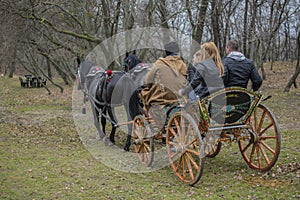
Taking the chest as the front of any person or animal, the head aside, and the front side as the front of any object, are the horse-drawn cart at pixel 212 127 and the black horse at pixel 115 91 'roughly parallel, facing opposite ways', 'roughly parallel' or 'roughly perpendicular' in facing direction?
roughly parallel

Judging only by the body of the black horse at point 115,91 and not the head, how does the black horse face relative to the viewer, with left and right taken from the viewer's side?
facing away from the viewer and to the left of the viewer

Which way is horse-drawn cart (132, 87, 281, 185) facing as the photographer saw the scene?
facing away from the viewer and to the left of the viewer

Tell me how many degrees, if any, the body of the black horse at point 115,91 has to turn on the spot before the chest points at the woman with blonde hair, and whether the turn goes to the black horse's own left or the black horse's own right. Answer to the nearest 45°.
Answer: approximately 180°

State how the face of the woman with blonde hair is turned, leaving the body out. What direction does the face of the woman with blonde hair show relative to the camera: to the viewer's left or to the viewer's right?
to the viewer's left

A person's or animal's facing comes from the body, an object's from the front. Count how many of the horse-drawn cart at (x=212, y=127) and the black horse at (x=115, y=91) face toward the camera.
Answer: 0

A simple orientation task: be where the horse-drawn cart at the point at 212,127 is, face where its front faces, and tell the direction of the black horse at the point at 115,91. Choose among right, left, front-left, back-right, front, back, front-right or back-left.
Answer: front

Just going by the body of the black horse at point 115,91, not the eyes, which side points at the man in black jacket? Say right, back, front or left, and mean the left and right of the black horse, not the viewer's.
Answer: back

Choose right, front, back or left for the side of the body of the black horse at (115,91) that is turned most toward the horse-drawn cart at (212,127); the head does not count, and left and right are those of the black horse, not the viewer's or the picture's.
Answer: back
